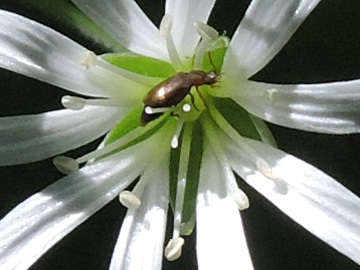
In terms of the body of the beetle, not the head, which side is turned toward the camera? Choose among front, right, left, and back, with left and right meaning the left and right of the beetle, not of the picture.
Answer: right
